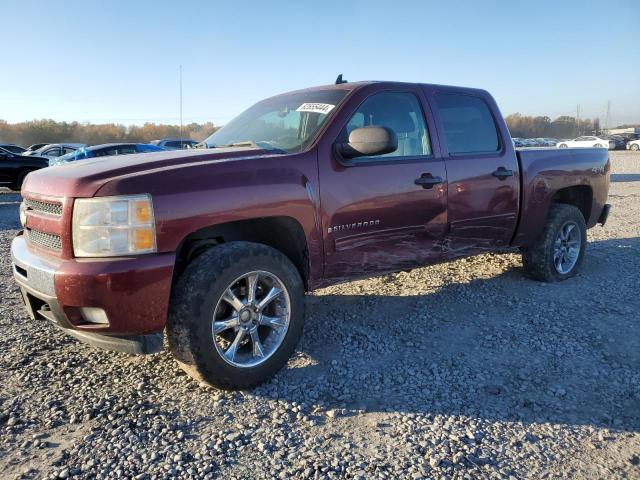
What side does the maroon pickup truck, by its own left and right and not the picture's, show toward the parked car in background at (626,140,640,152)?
back

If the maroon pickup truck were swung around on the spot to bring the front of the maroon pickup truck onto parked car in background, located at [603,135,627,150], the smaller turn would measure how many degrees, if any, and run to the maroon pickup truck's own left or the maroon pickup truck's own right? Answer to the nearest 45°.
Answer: approximately 180°

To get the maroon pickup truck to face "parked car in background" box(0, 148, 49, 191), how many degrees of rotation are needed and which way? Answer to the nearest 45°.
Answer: approximately 90° to its right
